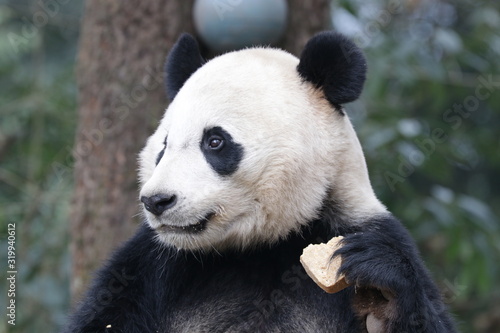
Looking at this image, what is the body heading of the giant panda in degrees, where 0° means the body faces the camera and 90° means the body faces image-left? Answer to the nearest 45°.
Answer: approximately 45°

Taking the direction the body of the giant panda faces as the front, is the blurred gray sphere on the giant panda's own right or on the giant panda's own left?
on the giant panda's own right
